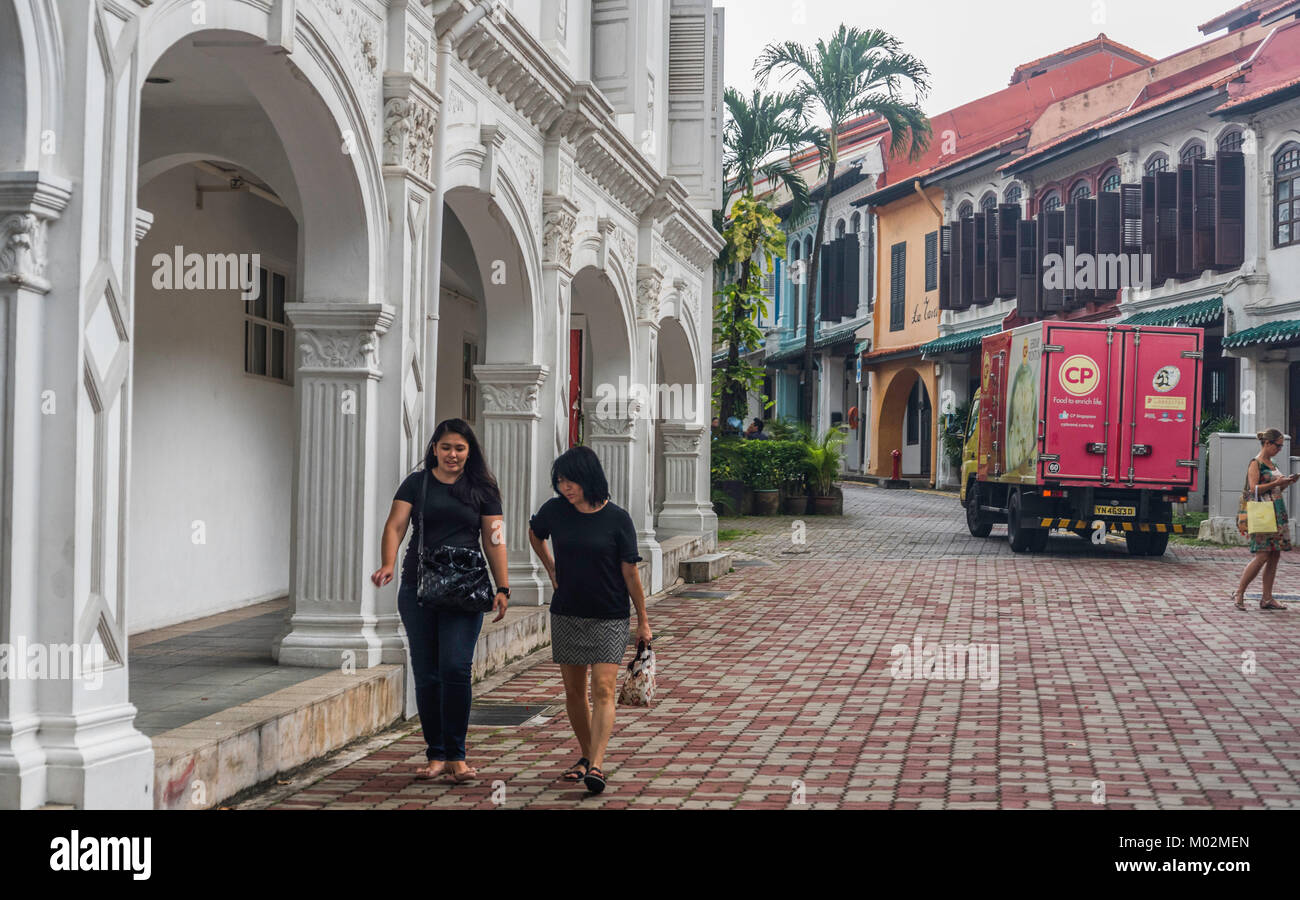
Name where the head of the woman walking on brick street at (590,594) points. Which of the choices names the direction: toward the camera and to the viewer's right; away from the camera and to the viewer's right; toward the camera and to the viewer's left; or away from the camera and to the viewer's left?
toward the camera and to the viewer's left

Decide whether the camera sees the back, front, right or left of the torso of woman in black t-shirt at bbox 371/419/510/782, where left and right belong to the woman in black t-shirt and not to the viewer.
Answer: front

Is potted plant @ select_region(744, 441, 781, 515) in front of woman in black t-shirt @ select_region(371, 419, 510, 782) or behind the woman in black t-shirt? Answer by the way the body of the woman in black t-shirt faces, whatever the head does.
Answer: behind

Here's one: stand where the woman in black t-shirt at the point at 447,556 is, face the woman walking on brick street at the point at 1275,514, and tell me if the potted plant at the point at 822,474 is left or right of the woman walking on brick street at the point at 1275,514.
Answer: left

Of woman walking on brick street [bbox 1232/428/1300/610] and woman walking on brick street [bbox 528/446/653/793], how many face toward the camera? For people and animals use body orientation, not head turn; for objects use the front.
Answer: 1

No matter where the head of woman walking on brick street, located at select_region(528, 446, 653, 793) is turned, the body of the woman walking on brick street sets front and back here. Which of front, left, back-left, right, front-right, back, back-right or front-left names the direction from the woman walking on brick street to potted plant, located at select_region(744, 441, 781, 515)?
back

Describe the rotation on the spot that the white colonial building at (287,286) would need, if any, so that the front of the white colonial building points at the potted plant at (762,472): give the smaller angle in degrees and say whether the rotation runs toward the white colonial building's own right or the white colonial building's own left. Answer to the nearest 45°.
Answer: approximately 90° to the white colonial building's own left

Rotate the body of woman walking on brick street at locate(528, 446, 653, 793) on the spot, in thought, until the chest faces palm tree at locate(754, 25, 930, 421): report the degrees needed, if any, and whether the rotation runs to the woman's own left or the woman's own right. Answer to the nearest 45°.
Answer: approximately 180°

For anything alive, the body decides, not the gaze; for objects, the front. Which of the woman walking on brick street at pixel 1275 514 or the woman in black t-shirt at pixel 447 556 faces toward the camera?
the woman in black t-shirt

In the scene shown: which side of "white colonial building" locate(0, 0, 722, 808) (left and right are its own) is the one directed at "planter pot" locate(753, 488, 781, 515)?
left

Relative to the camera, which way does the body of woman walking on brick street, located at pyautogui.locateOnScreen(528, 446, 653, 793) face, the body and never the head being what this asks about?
toward the camera

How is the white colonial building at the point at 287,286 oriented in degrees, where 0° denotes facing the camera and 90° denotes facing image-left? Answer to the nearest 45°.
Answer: approximately 315°

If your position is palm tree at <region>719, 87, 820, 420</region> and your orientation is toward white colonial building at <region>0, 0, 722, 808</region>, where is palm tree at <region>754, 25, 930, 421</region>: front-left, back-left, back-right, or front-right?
back-left
